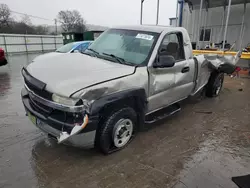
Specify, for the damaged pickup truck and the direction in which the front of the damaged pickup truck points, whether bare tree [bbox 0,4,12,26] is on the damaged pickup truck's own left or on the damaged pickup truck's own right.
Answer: on the damaged pickup truck's own right

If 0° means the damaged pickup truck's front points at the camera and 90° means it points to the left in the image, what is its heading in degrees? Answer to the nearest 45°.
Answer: approximately 45°

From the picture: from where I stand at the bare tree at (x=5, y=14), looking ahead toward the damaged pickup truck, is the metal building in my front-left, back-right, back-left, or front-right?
front-left

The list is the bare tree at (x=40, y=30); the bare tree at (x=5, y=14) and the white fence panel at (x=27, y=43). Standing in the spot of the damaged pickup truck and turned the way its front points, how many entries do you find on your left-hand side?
0

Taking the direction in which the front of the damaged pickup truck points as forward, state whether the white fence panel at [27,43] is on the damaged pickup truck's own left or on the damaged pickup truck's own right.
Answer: on the damaged pickup truck's own right

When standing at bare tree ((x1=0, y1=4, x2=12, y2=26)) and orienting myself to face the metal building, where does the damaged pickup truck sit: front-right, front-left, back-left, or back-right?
front-right

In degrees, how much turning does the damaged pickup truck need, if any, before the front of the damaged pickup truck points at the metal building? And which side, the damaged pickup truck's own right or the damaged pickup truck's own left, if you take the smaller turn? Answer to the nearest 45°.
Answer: approximately 180°

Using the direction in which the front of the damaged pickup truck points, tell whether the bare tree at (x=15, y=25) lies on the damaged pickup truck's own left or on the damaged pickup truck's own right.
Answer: on the damaged pickup truck's own right
